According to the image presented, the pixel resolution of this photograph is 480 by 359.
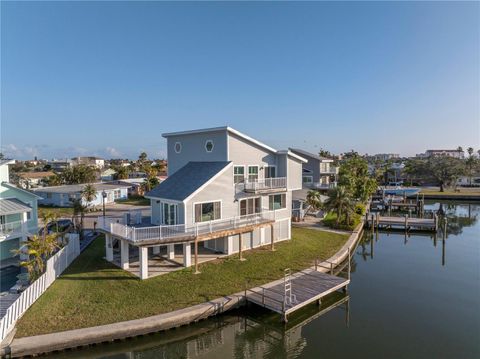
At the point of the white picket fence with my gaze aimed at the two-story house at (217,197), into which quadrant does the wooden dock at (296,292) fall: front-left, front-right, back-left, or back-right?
front-right

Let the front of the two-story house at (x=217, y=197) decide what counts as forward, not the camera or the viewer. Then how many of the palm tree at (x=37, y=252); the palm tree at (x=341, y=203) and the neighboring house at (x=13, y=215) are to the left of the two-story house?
1

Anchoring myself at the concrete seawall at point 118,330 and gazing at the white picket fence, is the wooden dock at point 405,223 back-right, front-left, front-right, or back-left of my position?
back-right

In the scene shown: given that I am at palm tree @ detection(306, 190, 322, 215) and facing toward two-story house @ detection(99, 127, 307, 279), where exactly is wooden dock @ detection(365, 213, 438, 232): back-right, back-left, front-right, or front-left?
back-left

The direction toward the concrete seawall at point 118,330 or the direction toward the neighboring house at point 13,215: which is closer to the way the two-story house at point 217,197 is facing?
the concrete seawall

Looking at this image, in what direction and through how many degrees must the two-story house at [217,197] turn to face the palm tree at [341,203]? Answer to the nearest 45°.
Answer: approximately 90° to its left

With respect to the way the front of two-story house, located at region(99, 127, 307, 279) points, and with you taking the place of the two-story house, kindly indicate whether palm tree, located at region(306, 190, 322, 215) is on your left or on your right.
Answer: on your left

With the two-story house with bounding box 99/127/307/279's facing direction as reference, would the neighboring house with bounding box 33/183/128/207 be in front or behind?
behind

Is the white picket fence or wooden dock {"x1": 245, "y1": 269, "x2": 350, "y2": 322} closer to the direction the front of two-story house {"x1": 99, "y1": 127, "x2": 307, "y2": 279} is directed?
the wooden dock

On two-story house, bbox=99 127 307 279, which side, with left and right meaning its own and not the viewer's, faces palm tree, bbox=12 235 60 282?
right
